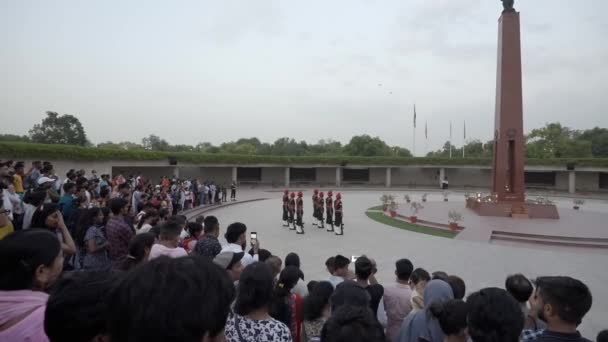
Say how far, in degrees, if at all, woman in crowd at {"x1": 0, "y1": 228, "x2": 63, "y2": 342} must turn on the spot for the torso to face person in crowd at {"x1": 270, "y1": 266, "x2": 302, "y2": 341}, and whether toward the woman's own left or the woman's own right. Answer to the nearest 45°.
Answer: approximately 45° to the woman's own right

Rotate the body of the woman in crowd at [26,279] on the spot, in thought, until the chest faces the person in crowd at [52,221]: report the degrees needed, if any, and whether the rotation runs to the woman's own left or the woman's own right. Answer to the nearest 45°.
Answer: approximately 45° to the woman's own left

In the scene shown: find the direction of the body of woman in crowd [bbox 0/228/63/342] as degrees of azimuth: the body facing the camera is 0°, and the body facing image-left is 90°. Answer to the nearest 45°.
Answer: approximately 225°

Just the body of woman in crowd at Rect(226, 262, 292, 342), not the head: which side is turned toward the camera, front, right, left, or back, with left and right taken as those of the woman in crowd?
back

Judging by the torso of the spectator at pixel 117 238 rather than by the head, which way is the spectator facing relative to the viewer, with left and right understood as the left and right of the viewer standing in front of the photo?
facing away from the viewer and to the right of the viewer

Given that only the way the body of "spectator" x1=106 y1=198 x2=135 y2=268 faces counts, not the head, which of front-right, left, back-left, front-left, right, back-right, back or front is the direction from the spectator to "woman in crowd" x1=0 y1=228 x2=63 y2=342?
back-right

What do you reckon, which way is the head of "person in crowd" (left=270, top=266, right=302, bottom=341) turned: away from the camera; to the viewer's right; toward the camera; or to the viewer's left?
away from the camera

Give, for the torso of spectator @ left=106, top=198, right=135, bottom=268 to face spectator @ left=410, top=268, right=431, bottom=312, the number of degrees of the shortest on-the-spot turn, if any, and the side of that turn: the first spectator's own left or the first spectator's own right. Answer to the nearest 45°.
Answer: approximately 90° to the first spectator's own right

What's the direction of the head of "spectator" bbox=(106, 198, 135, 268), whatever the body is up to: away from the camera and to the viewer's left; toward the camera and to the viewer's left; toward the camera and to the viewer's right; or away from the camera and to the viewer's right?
away from the camera and to the viewer's right

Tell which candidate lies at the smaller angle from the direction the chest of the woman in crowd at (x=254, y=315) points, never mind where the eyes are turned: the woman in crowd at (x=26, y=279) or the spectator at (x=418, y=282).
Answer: the spectator

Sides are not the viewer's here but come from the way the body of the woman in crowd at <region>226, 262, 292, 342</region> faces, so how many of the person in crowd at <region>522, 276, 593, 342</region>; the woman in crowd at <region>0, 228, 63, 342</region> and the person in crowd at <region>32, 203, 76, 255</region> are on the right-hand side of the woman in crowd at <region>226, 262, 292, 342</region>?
1
